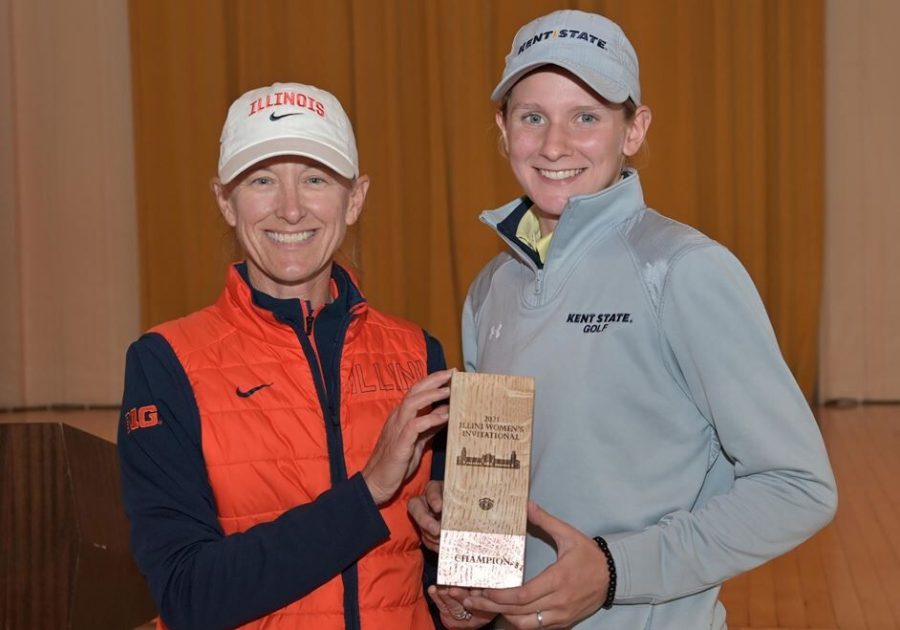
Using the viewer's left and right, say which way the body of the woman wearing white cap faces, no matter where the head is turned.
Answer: facing the viewer and to the right of the viewer

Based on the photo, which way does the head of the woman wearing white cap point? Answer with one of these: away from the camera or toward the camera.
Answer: toward the camera

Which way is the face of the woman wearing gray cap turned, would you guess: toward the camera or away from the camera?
toward the camera

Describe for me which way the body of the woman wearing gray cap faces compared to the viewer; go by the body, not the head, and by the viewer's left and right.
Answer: facing the viewer and to the left of the viewer

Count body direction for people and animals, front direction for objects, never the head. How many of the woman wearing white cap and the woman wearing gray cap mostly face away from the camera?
0
